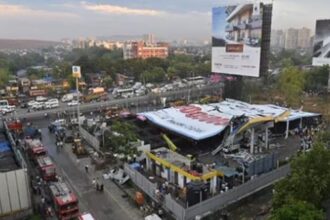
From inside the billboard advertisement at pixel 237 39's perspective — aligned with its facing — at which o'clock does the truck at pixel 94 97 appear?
The truck is roughly at 2 o'clock from the billboard advertisement.

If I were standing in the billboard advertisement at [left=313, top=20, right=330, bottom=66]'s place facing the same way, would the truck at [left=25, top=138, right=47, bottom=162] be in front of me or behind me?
in front

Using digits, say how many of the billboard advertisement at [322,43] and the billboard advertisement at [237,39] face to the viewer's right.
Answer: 0

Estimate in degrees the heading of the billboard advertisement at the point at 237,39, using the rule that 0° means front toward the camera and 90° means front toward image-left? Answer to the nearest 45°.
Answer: approximately 45°

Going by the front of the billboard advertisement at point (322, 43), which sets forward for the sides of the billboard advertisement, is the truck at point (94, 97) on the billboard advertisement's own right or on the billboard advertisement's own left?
on the billboard advertisement's own right

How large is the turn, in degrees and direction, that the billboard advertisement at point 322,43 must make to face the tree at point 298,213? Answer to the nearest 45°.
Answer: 0° — it already faces it

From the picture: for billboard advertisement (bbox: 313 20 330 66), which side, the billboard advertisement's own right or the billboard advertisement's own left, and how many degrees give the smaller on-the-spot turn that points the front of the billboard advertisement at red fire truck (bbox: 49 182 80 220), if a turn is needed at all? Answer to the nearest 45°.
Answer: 0° — it already faces it

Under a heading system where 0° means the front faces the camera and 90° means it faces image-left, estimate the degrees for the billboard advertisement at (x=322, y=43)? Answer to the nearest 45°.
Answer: approximately 0°

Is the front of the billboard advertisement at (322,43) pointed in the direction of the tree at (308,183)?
yes
